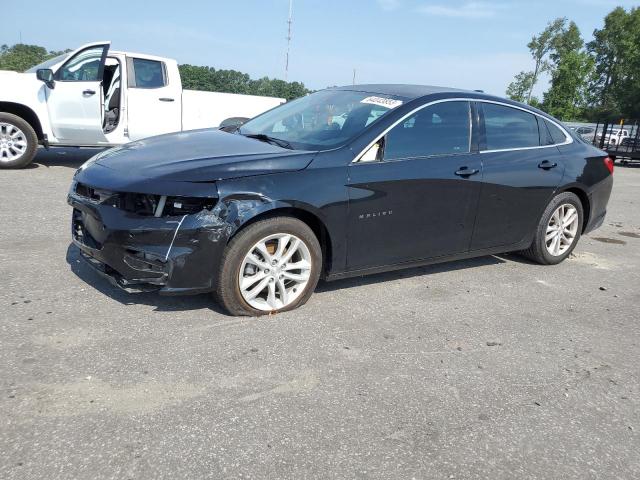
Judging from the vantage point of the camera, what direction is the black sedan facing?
facing the viewer and to the left of the viewer

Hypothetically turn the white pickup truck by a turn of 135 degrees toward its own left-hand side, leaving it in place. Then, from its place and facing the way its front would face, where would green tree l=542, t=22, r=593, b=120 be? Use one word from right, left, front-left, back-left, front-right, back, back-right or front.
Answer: left

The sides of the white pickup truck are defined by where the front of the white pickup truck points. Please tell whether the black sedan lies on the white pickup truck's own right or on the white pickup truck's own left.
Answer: on the white pickup truck's own left

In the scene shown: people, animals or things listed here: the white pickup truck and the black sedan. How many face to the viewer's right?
0

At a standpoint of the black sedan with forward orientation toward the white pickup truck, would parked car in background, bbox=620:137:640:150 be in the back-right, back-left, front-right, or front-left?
front-right

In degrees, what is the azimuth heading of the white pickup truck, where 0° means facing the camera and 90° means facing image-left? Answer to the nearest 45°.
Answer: approximately 90°

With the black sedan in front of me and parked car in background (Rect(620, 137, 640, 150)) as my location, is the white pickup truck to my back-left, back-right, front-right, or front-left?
front-right

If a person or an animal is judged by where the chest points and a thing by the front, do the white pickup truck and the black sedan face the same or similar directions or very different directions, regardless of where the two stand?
same or similar directions

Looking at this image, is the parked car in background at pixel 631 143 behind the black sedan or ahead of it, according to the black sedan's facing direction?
behind

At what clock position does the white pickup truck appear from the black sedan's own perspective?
The white pickup truck is roughly at 3 o'clock from the black sedan.
